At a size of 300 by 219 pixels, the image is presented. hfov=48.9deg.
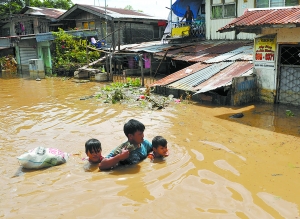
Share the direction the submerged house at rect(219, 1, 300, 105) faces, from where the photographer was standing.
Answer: facing the viewer

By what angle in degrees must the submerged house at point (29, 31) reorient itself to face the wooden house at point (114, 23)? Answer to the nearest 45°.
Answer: approximately 45° to its left

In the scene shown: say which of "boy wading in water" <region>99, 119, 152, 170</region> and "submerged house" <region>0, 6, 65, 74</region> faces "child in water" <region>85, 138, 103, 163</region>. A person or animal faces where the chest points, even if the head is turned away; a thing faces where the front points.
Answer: the submerged house

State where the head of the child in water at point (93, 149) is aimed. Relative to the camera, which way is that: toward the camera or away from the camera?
toward the camera

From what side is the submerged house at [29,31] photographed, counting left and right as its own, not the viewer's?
front

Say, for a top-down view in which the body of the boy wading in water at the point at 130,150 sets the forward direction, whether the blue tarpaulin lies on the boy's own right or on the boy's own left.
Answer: on the boy's own left

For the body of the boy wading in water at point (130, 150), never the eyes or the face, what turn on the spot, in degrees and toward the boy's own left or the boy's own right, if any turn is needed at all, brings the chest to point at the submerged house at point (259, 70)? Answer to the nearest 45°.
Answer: approximately 90° to the boy's own left

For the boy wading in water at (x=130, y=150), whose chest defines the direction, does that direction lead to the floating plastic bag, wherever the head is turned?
no

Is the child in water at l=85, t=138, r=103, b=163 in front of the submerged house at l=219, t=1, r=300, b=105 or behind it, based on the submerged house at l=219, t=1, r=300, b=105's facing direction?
in front

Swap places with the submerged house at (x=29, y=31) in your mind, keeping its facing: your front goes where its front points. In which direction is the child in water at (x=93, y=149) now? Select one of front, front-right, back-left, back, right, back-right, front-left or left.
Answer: front

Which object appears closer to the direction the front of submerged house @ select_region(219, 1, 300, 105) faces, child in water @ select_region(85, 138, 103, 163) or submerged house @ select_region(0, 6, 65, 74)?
the child in water

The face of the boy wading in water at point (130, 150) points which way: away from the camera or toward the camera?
toward the camera
